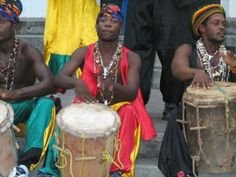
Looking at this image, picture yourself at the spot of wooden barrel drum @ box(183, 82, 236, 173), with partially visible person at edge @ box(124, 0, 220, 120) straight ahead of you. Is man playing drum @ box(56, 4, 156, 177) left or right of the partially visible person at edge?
left

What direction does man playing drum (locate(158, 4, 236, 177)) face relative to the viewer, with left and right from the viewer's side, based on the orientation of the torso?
facing the viewer and to the right of the viewer

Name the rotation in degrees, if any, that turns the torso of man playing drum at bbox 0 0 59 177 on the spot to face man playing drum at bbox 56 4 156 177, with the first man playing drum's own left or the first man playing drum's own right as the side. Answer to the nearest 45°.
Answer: approximately 135° to the first man playing drum's own left

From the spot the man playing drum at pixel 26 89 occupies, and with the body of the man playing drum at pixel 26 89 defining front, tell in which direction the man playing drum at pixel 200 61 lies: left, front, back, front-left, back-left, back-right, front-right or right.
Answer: back-left

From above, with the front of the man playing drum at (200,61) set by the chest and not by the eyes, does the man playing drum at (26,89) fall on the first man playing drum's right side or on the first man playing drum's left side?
on the first man playing drum's right side

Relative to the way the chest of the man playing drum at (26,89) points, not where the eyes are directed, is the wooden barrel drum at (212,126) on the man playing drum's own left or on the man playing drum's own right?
on the man playing drum's own left

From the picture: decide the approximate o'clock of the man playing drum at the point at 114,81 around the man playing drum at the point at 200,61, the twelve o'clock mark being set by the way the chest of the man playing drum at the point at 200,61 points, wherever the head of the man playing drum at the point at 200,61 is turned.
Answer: the man playing drum at the point at 114,81 is roughly at 4 o'clock from the man playing drum at the point at 200,61.

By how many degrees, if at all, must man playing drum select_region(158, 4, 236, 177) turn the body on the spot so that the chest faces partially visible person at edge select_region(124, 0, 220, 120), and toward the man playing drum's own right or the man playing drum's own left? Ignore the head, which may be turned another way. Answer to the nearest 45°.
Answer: approximately 180°

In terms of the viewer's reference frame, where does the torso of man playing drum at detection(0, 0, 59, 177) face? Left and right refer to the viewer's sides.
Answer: facing the viewer and to the left of the viewer
